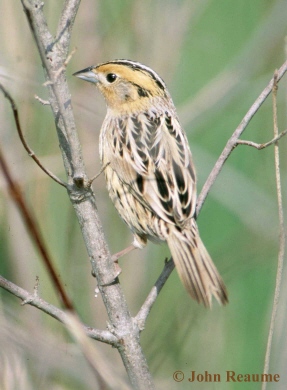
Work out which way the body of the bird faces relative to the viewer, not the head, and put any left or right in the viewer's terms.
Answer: facing away from the viewer and to the left of the viewer
